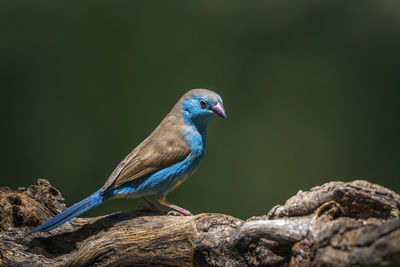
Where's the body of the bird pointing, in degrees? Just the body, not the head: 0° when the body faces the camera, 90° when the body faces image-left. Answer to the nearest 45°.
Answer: approximately 270°
